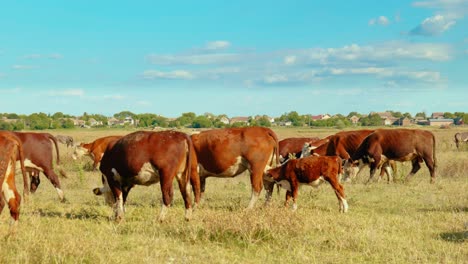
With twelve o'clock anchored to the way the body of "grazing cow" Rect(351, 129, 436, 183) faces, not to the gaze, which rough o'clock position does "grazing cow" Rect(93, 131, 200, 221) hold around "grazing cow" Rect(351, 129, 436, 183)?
"grazing cow" Rect(93, 131, 200, 221) is roughly at 10 o'clock from "grazing cow" Rect(351, 129, 436, 183).

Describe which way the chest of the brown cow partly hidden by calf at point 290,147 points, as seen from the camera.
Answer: to the viewer's left

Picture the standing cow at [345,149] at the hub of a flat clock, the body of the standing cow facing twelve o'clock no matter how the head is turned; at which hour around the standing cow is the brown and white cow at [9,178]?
The brown and white cow is roughly at 10 o'clock from the standing cow.

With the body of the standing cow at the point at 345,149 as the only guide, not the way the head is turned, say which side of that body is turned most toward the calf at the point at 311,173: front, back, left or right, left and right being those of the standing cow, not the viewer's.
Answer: left

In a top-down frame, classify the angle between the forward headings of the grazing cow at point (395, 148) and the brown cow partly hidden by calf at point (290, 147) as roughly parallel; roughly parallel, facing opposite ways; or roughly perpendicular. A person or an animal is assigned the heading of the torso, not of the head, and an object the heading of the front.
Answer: roughly parallel

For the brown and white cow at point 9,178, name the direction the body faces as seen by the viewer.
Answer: to the viewer's left

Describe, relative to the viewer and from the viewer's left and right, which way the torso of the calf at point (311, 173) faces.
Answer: facing to the left of the viewer

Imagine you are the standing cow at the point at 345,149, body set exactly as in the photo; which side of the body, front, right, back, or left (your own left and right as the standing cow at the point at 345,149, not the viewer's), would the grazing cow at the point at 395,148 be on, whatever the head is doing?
back

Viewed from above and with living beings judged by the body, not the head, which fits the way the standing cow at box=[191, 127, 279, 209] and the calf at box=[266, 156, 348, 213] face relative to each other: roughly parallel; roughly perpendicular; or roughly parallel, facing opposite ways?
roughly parallel

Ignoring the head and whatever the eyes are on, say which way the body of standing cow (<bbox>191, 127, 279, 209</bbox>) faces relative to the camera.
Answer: to the viewer's left

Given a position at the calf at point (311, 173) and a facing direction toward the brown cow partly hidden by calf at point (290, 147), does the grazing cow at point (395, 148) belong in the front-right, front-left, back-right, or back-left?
front-right

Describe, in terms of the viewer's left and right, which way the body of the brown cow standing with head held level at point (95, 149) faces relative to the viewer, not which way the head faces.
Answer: facing to the left of the viewer

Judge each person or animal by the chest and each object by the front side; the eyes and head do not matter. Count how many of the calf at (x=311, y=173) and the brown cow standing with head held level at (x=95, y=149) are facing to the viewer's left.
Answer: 2

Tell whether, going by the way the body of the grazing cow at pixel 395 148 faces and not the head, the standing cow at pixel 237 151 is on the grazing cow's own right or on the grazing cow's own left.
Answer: on the grazing cow's own left

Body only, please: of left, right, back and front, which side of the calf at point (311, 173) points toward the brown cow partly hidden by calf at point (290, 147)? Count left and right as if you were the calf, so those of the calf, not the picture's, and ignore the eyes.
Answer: right
